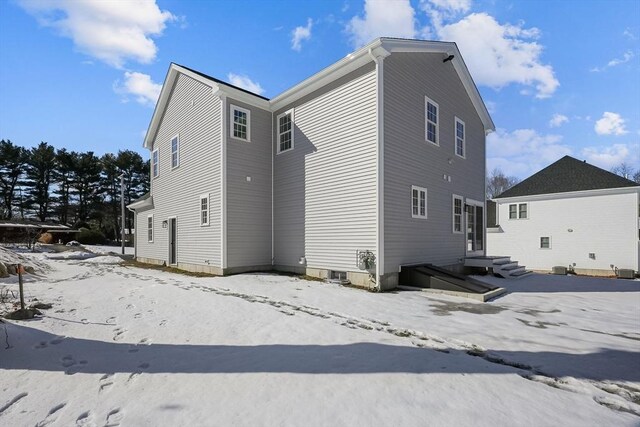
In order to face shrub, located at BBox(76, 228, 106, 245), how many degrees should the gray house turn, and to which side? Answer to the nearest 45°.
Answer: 0° — it already faces it

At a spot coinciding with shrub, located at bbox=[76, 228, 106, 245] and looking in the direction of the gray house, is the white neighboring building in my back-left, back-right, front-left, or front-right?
front-left

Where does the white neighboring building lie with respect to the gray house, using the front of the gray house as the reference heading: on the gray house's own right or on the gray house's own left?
on the gray house's own right

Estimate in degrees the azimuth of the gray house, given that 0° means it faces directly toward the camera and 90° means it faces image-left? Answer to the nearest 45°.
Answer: approximately 135°

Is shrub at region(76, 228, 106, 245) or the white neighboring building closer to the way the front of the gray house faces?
the shrub
